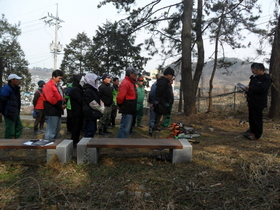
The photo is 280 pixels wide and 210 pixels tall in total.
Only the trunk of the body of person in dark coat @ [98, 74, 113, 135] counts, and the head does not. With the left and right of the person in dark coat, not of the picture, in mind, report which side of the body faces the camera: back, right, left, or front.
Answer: right

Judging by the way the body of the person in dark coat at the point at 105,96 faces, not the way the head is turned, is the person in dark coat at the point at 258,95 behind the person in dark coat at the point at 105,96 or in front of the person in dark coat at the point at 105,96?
in front

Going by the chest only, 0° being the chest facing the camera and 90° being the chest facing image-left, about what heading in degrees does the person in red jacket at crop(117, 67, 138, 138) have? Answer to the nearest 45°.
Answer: approximately 270°

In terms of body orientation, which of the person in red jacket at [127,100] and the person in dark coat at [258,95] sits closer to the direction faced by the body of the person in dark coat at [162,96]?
the person in dark coat

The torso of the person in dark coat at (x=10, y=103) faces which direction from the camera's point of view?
to the viewer's right

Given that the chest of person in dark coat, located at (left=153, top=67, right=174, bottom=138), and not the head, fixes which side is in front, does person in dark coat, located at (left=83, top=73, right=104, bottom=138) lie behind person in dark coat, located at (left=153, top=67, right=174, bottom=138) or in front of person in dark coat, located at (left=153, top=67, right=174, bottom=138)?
behind

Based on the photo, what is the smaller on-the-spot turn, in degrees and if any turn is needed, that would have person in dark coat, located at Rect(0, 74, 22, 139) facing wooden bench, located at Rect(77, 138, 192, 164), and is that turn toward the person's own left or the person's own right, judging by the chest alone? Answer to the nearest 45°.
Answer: approximately 45° to the person's own right

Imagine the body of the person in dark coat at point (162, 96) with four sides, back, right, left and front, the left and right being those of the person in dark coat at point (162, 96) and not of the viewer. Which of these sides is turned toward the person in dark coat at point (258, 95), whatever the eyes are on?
front

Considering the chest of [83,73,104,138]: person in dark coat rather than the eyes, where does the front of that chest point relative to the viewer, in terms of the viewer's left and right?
facing to the right of the viewer

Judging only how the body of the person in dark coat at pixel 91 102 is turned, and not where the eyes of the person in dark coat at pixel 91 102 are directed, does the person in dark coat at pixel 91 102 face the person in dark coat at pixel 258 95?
yes

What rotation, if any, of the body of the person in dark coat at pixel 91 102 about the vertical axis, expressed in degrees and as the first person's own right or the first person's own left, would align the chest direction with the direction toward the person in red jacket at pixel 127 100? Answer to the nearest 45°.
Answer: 0° — they already face them

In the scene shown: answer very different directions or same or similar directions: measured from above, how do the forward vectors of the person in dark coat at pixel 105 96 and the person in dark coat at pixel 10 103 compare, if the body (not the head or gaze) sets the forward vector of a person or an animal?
same or similar directions

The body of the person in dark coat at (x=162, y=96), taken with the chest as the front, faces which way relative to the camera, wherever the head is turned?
to the viewer's right

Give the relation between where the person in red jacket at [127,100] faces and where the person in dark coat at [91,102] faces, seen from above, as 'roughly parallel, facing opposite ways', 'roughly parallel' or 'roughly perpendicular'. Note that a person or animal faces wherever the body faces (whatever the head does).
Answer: roughly parallel
